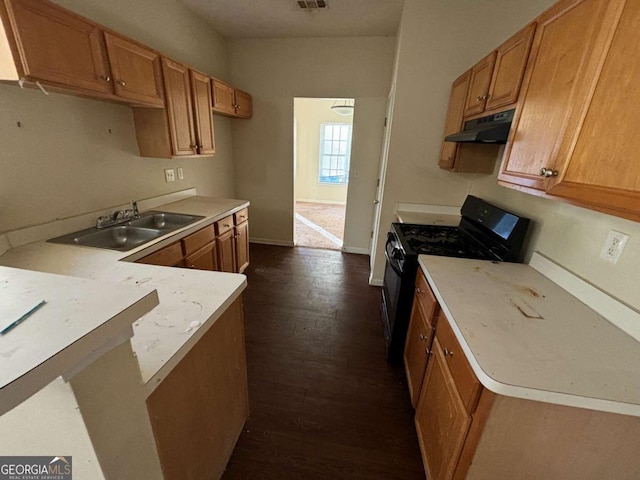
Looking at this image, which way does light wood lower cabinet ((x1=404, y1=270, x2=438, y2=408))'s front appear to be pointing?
to the viewer's left

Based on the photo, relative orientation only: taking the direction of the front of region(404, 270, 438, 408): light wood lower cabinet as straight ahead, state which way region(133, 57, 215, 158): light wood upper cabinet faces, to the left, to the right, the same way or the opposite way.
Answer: the opposite way

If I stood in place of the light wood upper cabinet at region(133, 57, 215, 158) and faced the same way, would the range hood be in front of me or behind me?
in front

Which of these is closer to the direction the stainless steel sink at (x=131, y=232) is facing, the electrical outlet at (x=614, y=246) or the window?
the electrical outlet

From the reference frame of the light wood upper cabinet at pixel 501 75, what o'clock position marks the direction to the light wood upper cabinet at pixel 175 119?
the light wood upper cabinet at pixel 175 119 is roughly at 1 o'clock from the light wood upper cabinet at pixel 501 75.

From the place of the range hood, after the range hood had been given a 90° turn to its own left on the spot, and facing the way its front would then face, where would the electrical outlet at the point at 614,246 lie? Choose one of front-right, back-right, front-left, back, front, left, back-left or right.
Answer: front

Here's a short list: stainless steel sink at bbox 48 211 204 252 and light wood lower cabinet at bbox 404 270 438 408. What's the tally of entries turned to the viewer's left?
1

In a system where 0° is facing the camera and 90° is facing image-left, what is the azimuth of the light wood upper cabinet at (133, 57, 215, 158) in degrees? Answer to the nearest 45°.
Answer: approximately 315°

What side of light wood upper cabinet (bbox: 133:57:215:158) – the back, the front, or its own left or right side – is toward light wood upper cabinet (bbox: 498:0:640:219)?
front

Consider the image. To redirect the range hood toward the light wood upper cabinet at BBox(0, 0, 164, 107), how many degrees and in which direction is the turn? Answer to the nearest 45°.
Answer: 0° — it already faces it
